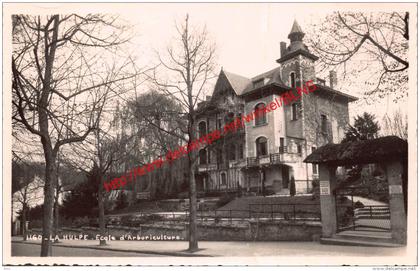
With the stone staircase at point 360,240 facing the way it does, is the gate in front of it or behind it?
behind

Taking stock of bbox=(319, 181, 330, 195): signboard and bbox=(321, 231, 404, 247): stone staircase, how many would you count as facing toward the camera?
2

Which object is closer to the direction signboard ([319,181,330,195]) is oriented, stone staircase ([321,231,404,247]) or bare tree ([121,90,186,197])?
the stone staircase

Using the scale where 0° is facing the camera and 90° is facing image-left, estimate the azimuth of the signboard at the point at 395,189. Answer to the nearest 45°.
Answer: approximately 0°

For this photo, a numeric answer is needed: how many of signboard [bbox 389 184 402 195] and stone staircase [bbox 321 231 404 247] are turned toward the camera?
2
